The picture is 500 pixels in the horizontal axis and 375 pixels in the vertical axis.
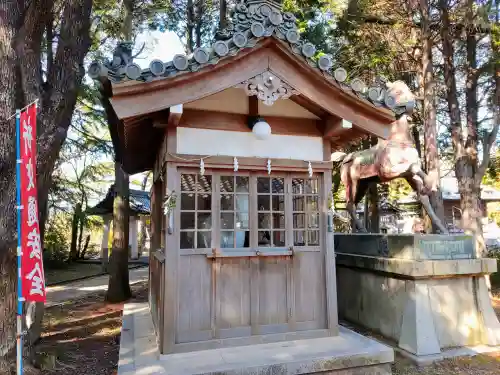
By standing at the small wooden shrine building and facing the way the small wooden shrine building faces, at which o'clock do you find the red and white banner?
The red and white banner is roughly at 2 o'clock from the small wooden shrine building.

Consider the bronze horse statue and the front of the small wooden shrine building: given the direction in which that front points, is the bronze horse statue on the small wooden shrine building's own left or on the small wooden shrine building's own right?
on the small wooden shrine building's own left

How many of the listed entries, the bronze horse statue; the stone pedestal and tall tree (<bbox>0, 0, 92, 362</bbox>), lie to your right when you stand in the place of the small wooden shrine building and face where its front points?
1

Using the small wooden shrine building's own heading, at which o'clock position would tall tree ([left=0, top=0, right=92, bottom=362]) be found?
The tall tree is roughly at 3 o'clock from the small wooden shrine building.

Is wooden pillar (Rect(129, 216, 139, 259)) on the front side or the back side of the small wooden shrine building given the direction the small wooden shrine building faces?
on the back side

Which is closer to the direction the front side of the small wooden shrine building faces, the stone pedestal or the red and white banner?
the red and white banner

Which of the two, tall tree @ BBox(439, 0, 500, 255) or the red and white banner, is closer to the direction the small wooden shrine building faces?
the red and white banner

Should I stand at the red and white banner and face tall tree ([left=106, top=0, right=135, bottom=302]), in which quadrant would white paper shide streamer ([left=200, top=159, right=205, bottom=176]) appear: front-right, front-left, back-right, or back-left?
front-right

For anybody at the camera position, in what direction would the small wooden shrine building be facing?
facing the viewer

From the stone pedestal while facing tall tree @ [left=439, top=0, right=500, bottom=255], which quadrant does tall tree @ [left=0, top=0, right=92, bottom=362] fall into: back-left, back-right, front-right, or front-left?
back-left
